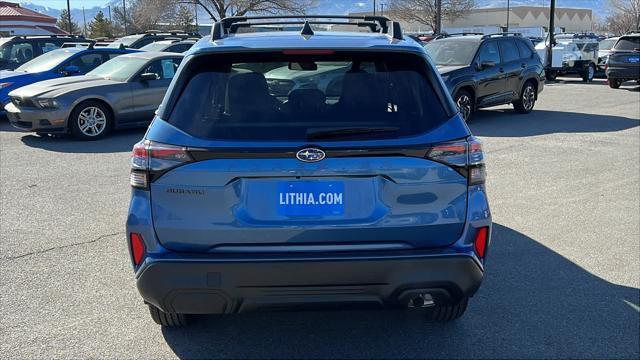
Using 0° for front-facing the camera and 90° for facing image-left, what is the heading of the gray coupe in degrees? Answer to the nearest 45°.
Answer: approximately 45°

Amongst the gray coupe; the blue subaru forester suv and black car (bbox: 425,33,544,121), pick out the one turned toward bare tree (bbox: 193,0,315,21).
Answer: the blue subaru forester suv

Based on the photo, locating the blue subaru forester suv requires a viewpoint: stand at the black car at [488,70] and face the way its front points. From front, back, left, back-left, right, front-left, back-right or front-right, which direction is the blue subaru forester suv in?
front-left

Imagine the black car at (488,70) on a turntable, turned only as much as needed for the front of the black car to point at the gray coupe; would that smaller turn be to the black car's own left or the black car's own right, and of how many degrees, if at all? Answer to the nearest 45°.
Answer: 0° — it already faces it

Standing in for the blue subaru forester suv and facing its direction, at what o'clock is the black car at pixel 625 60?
The black car is roughly at 1 o'clock from the blue subaru forester suv.

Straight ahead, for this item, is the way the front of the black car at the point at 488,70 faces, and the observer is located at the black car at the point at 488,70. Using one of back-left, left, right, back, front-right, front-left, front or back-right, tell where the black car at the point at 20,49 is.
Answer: front-right

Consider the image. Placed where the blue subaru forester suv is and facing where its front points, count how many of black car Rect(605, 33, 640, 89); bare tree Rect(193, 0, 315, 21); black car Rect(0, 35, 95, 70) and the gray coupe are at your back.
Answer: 0

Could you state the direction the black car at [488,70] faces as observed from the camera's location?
facing the viewer and to the left of the viewer

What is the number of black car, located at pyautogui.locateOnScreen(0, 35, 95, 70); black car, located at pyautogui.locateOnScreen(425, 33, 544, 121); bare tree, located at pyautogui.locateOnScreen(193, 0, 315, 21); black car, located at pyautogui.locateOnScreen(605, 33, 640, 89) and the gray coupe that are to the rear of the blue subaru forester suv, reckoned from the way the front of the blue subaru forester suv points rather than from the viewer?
0

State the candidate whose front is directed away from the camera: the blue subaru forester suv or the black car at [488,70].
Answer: the blue subaru forester suv

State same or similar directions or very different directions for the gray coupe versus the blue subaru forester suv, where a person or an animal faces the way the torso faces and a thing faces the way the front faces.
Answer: very different directions

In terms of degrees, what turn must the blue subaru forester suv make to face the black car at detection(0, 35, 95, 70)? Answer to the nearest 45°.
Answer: approximately 45° to its left

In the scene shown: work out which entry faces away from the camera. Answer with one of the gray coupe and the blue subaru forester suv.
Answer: the blue subaru forester suv

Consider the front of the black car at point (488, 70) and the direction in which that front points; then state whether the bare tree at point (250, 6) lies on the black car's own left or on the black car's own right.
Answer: on the black car's own right

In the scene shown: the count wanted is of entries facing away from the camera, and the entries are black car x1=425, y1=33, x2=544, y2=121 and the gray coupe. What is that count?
0

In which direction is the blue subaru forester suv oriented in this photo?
away from the camera

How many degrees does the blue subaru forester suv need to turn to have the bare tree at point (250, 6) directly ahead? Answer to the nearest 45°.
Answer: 0° — it already faces it

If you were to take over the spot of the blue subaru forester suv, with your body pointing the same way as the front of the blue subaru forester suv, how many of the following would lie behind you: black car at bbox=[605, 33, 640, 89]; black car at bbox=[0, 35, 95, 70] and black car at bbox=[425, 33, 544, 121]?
0
